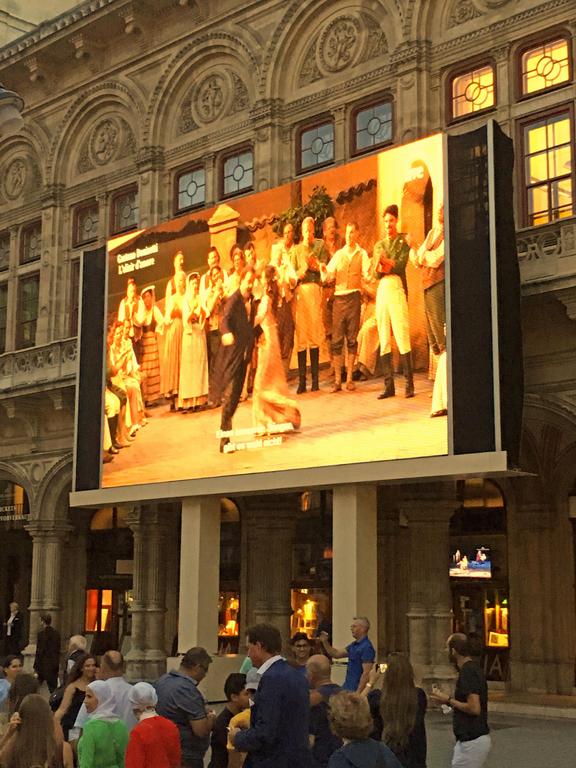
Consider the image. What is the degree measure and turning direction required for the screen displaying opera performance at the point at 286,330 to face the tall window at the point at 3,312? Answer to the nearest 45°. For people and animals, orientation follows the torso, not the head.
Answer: approximately 90° to its right

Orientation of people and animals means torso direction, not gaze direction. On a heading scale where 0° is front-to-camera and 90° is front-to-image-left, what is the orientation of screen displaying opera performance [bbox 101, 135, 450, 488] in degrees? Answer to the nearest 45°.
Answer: approximately 45°

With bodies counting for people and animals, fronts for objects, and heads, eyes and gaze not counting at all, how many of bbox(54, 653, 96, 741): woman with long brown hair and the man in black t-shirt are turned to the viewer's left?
1

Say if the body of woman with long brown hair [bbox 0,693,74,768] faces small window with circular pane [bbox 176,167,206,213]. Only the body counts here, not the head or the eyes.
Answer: yes

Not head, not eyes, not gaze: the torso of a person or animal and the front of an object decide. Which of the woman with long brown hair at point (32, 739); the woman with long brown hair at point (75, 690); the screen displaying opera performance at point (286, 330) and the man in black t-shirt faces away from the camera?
the woman with long brown hair at point (32, 739)

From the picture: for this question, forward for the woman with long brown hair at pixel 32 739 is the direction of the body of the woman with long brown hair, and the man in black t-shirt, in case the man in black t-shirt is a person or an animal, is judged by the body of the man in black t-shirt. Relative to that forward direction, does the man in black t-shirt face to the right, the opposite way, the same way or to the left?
to the left

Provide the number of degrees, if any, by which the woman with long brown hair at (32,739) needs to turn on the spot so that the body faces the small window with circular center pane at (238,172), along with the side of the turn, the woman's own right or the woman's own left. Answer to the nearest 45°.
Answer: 0° — they already face it

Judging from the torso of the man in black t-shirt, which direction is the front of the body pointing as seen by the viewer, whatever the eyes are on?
to the viewer's left

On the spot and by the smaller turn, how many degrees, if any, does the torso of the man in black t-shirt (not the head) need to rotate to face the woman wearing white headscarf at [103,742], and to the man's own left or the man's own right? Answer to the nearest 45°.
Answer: approximately 45° to the man's own left

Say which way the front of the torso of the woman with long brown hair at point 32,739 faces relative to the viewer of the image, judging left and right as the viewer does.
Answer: facing away from the viewer

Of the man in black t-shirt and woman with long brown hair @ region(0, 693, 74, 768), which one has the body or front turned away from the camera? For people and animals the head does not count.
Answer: the woman with long brown hair
